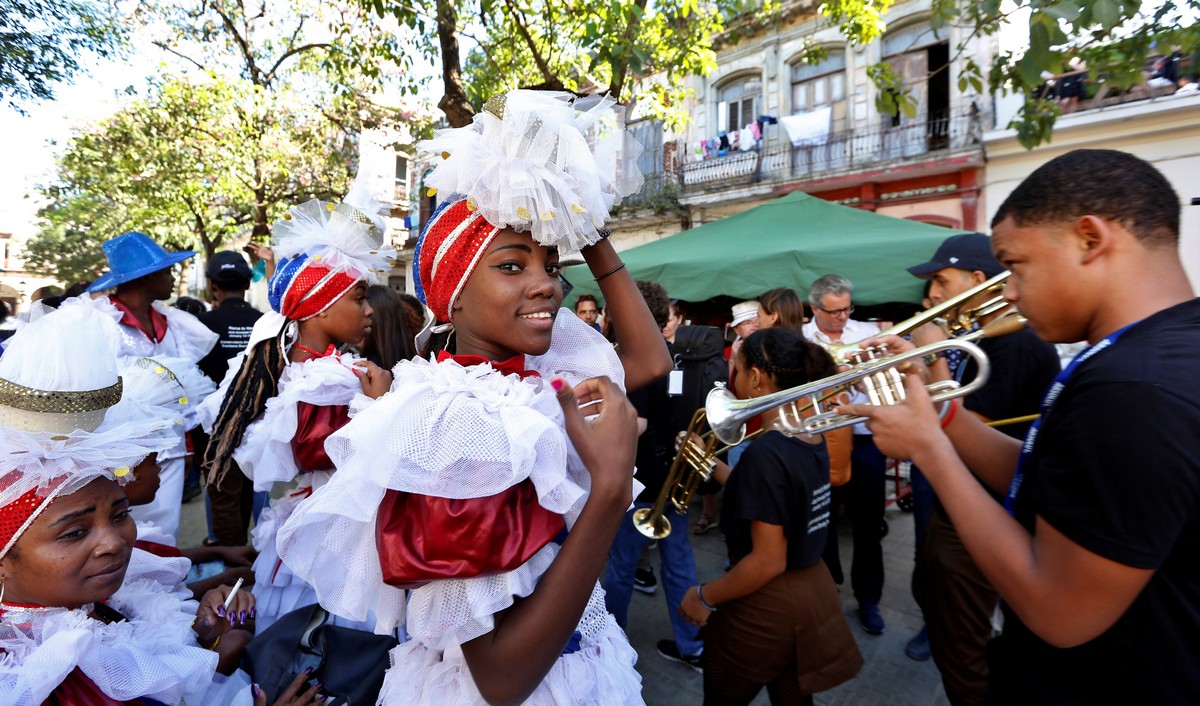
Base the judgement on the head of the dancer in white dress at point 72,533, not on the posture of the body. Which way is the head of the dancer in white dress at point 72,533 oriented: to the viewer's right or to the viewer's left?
to the viewer's right

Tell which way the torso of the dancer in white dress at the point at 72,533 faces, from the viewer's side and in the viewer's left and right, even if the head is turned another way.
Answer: facing the viewer and to the right of the viewer

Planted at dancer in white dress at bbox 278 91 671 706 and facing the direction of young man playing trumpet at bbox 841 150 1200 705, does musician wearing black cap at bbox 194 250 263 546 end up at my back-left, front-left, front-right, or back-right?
back-left

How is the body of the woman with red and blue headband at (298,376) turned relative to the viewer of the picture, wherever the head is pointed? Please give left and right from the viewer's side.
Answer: facing to the right of the viewer

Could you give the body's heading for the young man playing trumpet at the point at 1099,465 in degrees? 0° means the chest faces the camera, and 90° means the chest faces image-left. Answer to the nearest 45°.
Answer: approximately 90°

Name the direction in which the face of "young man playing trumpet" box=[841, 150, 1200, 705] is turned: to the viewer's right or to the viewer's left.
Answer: to the viewer's left

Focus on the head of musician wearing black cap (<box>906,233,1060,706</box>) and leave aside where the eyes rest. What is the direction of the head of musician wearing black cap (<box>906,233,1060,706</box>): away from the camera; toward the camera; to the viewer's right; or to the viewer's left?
to the viewer's left
